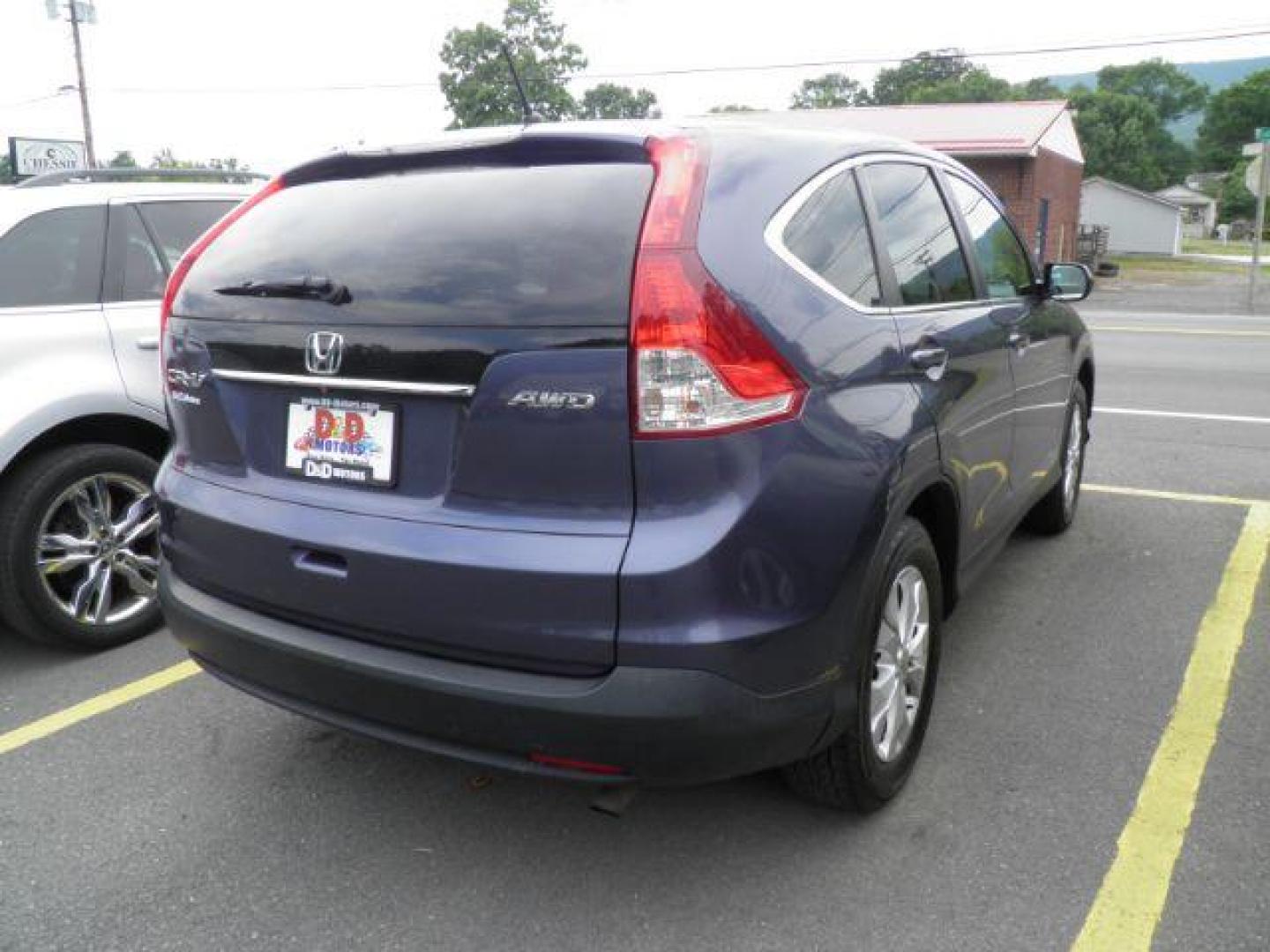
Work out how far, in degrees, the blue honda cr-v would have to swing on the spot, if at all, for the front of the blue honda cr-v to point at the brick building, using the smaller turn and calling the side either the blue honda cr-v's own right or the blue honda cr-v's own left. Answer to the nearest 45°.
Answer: approximately 45° to the blue honda cr-v's own left

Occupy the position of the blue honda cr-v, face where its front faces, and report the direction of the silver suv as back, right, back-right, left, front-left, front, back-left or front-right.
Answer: left

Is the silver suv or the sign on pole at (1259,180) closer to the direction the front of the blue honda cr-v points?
the sign on pole

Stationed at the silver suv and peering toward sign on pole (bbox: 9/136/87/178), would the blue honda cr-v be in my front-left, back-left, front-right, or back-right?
back-right

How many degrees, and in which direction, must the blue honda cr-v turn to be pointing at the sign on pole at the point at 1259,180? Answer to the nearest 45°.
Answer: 0° — it already faces it

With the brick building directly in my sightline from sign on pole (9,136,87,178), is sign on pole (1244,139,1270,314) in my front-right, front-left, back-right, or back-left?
front-right

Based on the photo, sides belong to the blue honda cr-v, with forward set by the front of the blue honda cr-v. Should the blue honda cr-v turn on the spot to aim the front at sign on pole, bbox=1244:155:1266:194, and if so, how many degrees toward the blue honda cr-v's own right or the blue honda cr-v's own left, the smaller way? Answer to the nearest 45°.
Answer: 0° — it already faces it

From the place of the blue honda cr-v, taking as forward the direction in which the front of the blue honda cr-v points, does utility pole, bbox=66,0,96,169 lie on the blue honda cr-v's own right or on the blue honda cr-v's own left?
on the blue honda cr-v's own left

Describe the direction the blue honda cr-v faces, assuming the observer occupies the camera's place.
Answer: facing away from the viewer and to the right of the viewer
